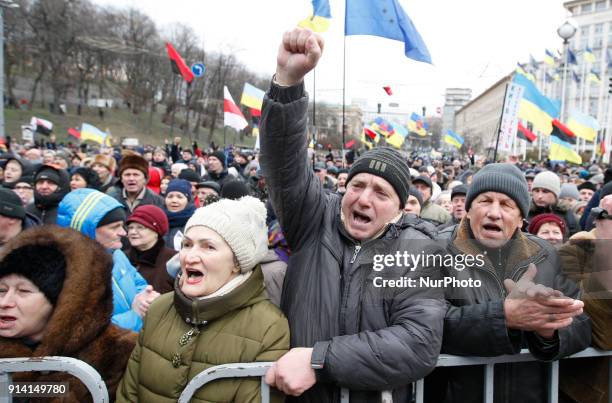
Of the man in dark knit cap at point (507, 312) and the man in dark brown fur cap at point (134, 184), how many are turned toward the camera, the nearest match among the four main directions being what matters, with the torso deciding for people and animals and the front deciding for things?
2

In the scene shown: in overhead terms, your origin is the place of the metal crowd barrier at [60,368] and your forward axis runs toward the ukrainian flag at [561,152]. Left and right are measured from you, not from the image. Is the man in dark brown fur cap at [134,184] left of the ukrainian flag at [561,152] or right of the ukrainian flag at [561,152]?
left

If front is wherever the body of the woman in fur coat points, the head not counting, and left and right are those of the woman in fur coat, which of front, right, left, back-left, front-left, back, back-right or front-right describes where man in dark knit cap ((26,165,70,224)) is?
back-right

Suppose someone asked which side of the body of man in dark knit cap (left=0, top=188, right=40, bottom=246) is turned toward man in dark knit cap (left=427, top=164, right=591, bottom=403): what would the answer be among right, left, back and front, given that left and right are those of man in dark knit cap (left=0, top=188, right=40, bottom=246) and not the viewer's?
left

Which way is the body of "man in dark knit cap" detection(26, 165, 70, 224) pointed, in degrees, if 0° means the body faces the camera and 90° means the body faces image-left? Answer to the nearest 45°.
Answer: approximately 45°

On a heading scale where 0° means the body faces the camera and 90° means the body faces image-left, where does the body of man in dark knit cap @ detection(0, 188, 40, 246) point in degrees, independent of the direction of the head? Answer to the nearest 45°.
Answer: approximately 45°

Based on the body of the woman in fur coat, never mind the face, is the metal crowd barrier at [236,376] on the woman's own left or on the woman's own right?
on the woman's own left

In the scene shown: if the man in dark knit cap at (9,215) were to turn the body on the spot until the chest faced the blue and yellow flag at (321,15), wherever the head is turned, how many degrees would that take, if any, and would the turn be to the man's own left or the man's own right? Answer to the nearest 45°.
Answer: approximately 180°

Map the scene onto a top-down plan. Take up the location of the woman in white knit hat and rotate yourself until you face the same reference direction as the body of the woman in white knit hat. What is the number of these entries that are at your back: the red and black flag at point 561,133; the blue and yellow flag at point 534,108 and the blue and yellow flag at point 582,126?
3

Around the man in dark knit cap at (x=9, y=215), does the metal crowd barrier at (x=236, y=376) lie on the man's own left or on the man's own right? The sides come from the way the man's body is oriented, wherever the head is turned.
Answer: on the man's own left
